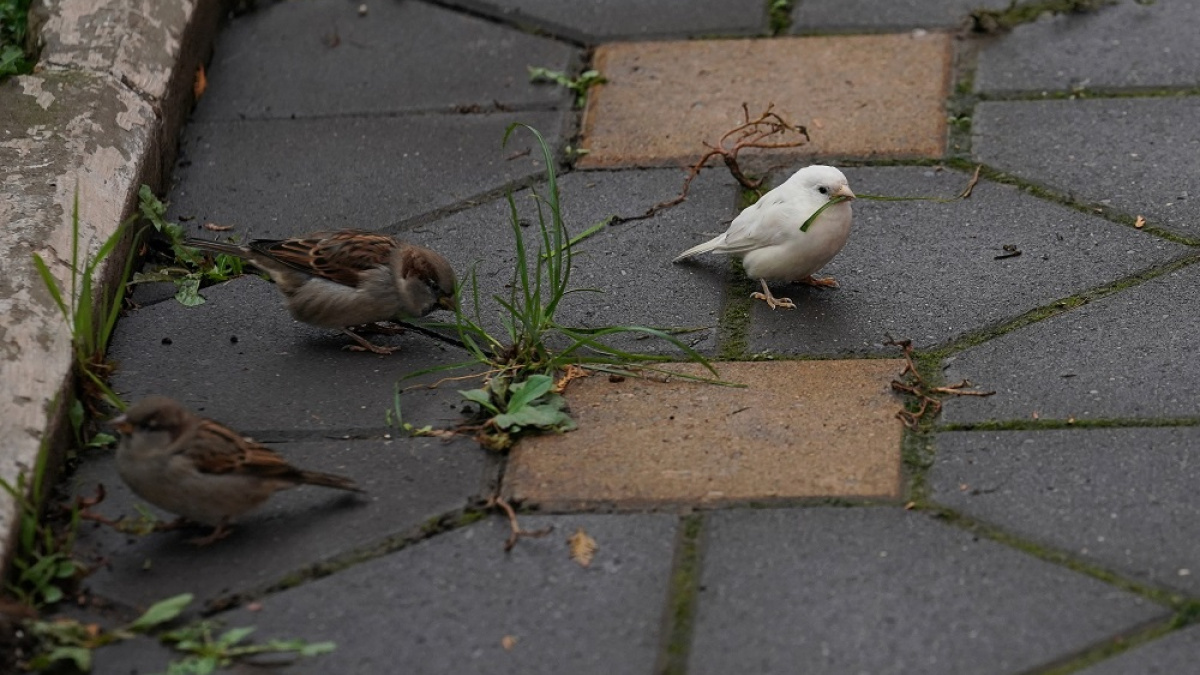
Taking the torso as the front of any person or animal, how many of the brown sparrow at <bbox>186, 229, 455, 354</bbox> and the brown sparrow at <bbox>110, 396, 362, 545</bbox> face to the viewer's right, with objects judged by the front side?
1

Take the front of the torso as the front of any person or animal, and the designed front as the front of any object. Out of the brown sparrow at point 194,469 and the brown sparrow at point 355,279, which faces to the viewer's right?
the brown sparrow at point 355,279

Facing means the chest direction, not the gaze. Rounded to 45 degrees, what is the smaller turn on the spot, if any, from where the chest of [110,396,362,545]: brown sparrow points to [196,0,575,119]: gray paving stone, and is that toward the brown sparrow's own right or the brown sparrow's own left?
approximately 90° to the brown sparrow's own right

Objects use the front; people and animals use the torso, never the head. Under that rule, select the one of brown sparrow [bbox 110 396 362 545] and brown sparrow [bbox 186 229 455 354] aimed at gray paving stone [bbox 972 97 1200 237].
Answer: brown sparrow [bbox 186 229 455 354]

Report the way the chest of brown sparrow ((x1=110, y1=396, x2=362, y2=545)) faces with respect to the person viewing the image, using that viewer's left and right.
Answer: facing to the left of the viewer

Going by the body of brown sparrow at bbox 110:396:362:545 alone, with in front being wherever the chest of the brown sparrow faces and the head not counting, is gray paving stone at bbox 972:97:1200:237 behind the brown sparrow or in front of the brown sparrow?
behind

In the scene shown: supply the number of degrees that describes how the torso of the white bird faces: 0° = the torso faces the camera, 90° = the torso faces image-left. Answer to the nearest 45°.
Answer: approximately 315°

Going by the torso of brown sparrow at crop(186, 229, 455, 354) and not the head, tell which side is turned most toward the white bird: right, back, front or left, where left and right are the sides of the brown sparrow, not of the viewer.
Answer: front

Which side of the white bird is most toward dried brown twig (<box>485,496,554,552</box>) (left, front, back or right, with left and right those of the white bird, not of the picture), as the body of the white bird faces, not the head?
right

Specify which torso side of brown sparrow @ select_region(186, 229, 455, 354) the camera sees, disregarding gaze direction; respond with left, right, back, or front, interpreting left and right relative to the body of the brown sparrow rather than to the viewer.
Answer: right

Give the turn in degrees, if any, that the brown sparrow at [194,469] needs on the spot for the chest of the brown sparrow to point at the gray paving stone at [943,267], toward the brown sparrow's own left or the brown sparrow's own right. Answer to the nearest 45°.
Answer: approximately 180°

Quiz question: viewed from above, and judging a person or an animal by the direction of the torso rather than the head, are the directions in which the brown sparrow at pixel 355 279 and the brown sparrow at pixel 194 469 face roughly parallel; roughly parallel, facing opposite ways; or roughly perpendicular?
roughly parallel, facing opposite ways

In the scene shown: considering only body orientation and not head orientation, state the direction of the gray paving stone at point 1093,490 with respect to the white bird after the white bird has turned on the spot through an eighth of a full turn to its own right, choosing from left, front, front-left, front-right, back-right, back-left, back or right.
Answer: front-left

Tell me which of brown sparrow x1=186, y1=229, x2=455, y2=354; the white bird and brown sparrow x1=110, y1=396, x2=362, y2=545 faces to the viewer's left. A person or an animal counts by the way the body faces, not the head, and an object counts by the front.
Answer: brown sparrow x1=110, y1=396, x2=362, y2=545
